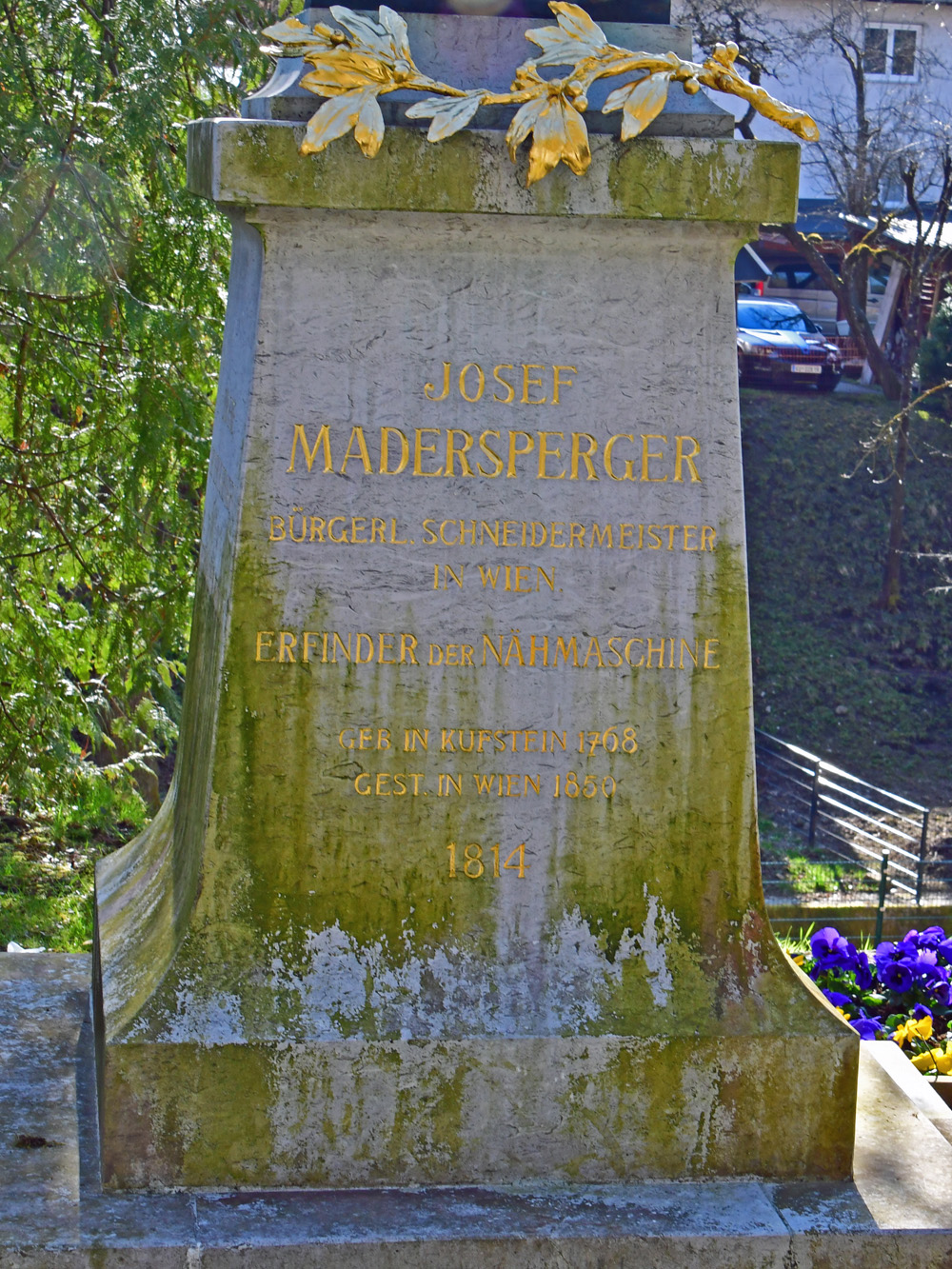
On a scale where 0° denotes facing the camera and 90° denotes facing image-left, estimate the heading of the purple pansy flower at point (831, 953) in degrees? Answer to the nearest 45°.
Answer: approximately 0°

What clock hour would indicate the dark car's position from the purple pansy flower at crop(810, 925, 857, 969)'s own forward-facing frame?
The dark car is roughly at 6 o'clock from the purple pansy flower.

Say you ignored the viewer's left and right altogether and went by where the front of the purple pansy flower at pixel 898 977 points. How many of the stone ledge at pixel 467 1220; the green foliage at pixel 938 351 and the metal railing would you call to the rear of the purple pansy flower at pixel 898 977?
2

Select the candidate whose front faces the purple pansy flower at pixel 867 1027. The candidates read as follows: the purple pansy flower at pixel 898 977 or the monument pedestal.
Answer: the purple pansy flower at pixel 898 977

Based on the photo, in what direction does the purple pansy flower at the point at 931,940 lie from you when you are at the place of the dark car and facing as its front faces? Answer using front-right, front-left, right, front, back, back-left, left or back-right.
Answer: front-right

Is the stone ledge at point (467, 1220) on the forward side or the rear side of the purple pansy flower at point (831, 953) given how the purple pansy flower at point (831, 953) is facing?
on the forward side

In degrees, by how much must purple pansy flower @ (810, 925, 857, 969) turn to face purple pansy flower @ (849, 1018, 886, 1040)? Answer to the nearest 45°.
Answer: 0° — it already faces it
